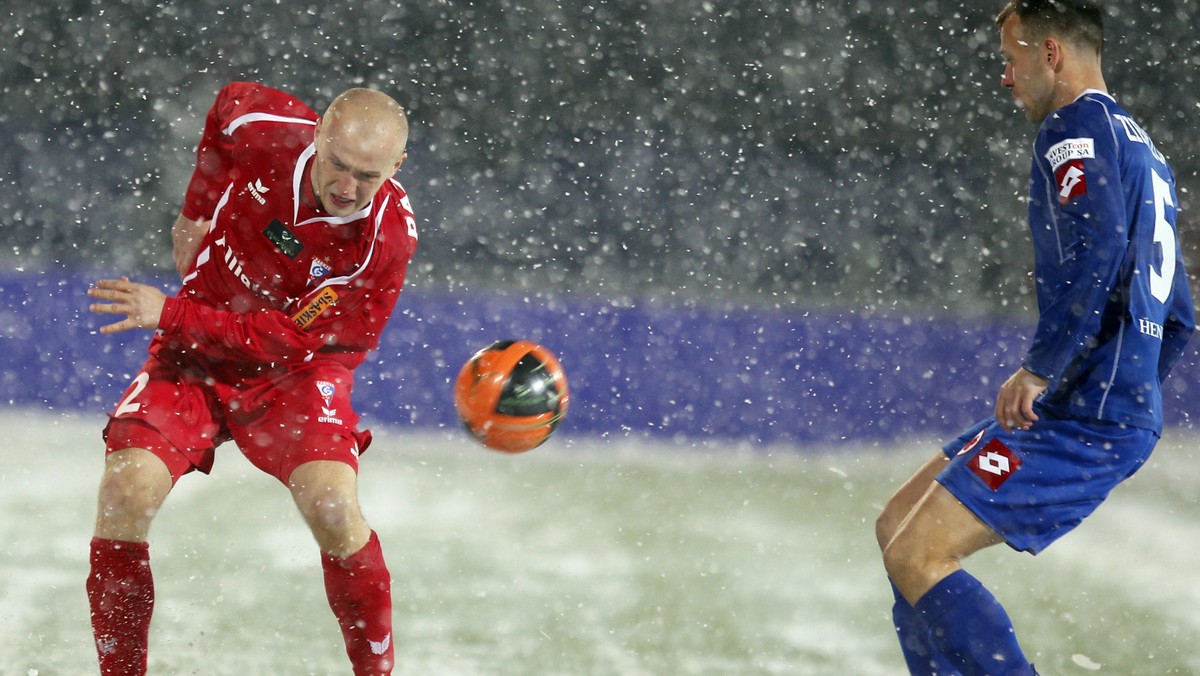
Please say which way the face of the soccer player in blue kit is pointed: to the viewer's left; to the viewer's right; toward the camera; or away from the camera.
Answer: to the viewer's left

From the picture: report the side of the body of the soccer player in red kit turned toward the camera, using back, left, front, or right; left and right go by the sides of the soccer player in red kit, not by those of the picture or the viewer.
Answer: front

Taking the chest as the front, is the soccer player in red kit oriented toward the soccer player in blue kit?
no
